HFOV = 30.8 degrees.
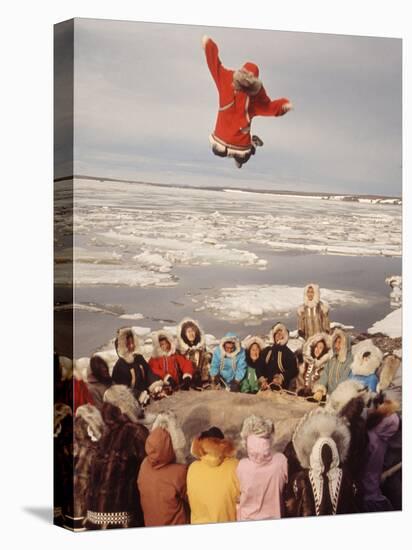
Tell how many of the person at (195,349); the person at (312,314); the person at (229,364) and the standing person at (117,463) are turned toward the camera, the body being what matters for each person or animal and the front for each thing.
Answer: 3

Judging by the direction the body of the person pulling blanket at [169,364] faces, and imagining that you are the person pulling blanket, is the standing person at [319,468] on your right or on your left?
on your left

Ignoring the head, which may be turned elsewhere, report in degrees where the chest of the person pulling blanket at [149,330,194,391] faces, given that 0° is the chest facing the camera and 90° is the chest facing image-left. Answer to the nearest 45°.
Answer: approximately 0°

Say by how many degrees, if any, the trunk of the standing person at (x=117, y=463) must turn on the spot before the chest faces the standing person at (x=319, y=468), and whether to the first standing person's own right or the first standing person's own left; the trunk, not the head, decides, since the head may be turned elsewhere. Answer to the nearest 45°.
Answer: approximately 45° to the first standing person's own right

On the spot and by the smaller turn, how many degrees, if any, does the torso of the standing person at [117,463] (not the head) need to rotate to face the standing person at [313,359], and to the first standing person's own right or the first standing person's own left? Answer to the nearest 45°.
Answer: approximately 45° to the first standing person's own right

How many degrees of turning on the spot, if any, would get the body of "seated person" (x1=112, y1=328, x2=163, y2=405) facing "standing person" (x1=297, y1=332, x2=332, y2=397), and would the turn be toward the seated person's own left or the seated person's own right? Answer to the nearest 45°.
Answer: approximately 45° to the seated person's own left

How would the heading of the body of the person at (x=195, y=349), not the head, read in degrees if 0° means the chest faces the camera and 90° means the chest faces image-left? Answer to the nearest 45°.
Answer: approximately 0°
